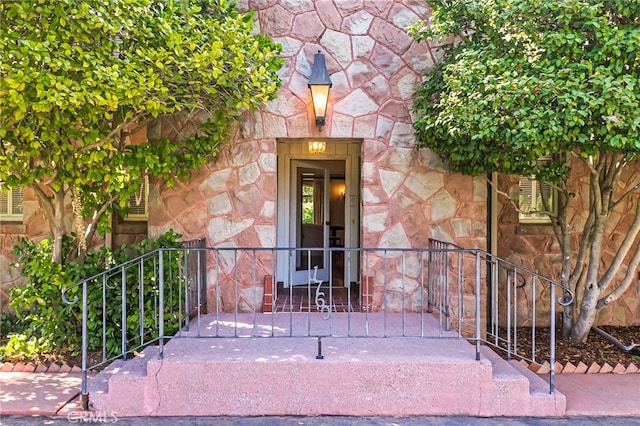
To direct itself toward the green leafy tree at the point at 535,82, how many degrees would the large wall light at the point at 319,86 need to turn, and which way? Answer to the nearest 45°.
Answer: approximately 45° to its left

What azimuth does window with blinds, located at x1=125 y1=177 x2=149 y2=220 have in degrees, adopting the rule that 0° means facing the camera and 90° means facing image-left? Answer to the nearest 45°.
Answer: approximately 0°

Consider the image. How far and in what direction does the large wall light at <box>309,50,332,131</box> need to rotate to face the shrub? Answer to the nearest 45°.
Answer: approximately 90° to its right

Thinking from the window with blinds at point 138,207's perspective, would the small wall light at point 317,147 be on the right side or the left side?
on its left

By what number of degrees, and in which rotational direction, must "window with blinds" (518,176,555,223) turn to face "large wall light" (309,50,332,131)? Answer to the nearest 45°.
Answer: approximately 45° to its right
